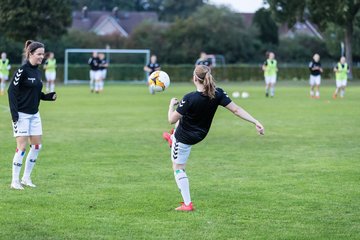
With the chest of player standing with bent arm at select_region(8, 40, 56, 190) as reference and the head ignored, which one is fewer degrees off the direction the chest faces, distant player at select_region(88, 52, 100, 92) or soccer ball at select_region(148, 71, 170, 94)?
the soccer ball

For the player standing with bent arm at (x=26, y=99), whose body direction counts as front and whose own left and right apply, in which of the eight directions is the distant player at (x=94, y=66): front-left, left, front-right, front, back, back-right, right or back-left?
back-left

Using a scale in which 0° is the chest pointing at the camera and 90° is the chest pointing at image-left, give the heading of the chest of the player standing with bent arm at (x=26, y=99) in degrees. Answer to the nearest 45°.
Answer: approximately 315°

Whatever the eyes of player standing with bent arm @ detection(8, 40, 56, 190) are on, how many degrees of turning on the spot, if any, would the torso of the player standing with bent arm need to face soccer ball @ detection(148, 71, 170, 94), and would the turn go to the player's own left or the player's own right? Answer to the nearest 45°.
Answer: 0° — they already face it
